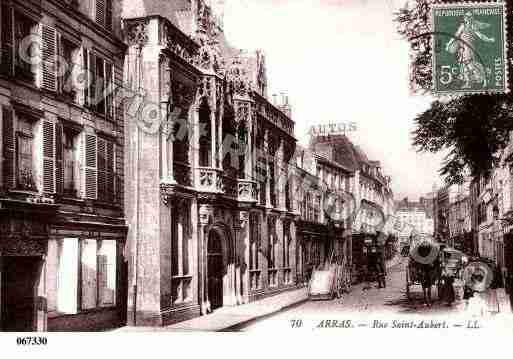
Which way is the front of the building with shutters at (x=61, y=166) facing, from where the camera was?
facing the viewer and to the right of the viewer
